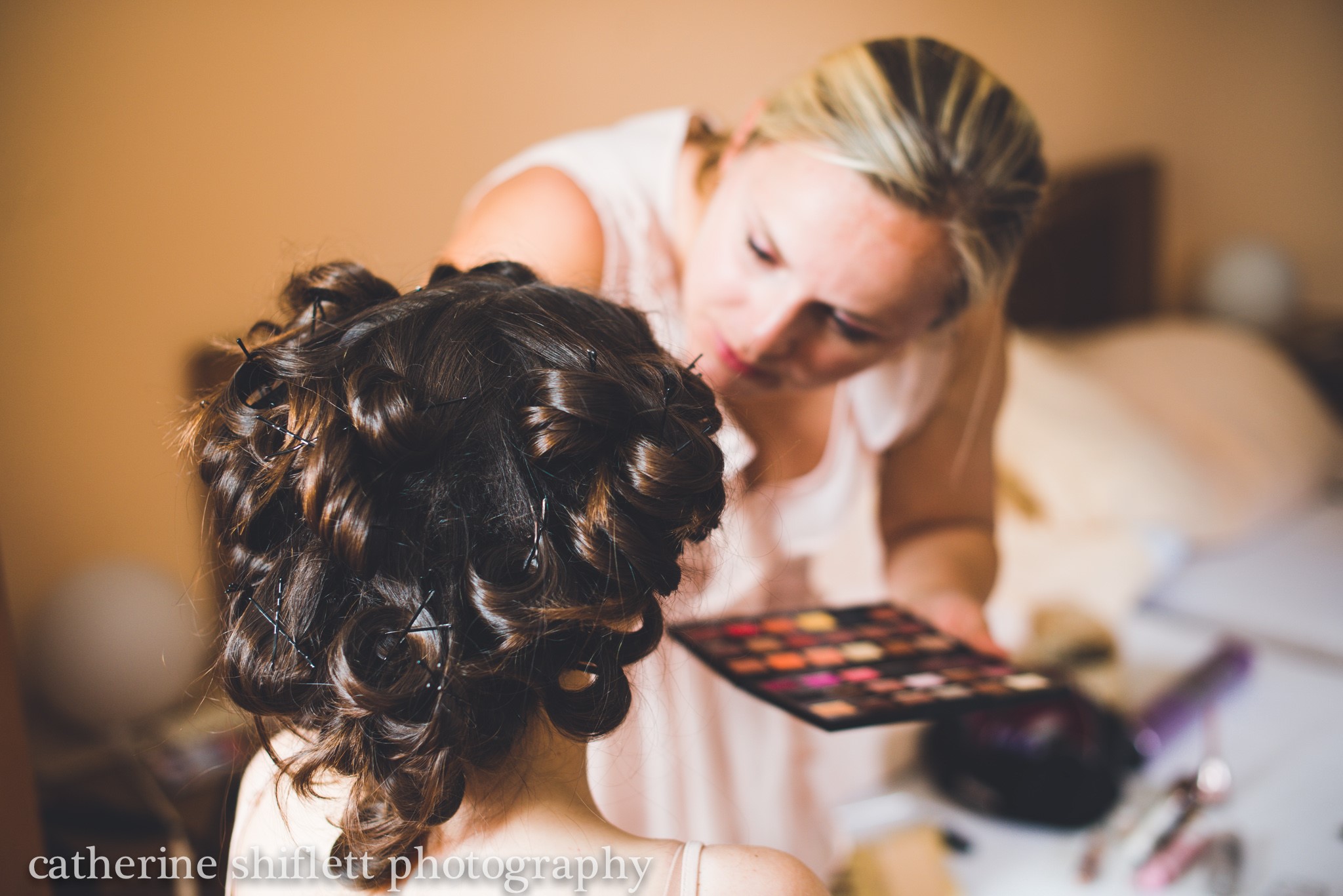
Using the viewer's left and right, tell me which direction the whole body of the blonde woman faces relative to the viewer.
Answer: facing the viewer

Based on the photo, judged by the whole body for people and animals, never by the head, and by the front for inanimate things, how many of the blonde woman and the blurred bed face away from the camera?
0

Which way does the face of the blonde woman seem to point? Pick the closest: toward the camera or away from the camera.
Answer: toward the camera

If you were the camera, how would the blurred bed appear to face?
facing the viewer and to the right of the viewer
